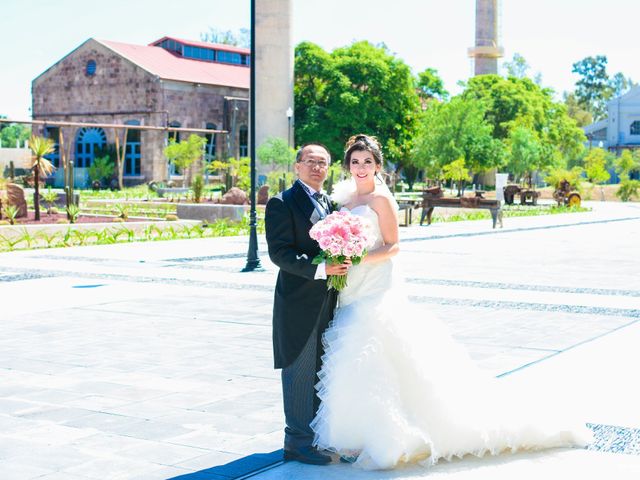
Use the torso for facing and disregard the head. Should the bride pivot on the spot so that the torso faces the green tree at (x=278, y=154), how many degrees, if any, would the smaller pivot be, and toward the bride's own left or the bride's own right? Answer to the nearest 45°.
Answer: approximately 135° to the bride's own right

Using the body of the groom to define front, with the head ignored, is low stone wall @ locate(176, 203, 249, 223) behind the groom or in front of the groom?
behind

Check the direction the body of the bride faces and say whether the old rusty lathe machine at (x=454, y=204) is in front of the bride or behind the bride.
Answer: behind

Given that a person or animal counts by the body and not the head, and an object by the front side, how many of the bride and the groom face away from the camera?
0

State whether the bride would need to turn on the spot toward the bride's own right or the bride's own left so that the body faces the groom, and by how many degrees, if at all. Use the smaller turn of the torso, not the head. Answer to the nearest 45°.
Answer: approximately 45° to the bride's own right

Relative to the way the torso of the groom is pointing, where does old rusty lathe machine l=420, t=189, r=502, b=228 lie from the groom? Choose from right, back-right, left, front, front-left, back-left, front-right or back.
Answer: back-left

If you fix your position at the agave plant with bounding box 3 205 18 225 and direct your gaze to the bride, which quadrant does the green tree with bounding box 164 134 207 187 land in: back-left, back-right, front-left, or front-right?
back-left

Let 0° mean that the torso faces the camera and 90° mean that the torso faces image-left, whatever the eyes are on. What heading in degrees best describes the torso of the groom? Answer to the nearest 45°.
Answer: approximately 315°

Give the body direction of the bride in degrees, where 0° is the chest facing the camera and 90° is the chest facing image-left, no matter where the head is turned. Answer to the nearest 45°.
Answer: approximately 45°

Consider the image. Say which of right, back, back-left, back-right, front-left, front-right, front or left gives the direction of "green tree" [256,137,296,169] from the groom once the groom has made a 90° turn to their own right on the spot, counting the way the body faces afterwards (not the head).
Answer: back-right

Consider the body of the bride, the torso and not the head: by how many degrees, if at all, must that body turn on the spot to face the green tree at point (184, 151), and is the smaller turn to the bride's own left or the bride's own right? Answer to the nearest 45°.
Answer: approximately 135° to the bride's own right

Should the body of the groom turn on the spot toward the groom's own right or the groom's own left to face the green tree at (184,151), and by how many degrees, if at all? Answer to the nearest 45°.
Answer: approximately 135° to the groom's own left
